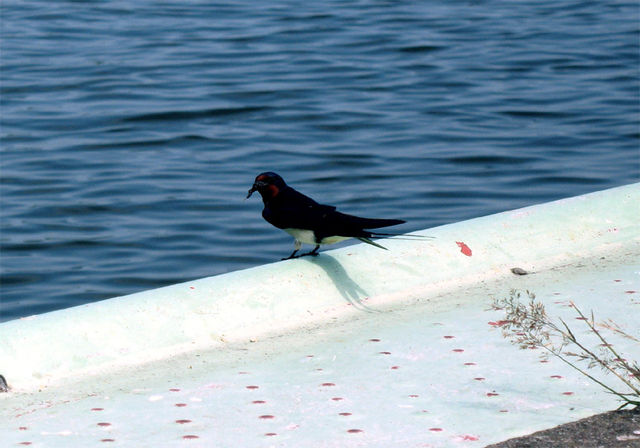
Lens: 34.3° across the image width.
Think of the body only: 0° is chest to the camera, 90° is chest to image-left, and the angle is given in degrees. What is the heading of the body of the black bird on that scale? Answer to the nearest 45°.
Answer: approximately 90°
